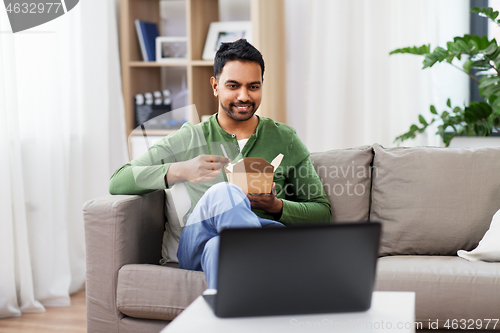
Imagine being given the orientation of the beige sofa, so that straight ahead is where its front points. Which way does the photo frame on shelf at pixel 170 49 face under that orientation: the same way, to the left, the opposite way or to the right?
the same way

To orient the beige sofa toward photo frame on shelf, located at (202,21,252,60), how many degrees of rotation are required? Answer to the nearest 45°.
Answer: approximately 135° to its right

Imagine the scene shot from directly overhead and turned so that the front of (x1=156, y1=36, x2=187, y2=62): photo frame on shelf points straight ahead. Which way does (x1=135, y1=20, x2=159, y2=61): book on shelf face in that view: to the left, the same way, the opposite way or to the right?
the same way

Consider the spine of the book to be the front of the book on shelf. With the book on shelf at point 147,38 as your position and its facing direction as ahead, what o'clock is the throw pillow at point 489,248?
The throw pillow is roughly at 11 o'clock from the book on shelf.

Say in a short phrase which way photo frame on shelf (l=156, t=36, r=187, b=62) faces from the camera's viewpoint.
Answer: facing the viewer

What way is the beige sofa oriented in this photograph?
toward the camera

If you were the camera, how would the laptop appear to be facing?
facing away from the viewer

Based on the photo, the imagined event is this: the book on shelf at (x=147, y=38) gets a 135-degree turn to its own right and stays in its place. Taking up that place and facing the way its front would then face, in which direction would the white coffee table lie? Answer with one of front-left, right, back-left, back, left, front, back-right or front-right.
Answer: back-left

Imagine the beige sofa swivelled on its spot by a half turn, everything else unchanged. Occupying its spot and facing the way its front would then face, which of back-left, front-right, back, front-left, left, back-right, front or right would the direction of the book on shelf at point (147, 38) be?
front-left

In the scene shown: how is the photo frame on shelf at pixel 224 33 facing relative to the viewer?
toward the camera

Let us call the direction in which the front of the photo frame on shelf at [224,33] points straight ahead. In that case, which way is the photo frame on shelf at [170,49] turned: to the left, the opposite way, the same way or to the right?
the same way

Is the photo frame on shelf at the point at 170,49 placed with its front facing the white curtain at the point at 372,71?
no

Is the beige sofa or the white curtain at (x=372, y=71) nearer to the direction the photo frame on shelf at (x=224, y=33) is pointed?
the beige sofa

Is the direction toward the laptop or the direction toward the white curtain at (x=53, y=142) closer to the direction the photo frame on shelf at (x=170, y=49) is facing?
the laptop

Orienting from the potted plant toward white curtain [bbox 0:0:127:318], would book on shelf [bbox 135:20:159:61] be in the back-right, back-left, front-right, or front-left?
front-right

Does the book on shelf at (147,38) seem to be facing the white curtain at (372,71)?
no

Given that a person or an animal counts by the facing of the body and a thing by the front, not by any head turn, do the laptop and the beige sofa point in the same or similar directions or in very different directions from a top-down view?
very different directions

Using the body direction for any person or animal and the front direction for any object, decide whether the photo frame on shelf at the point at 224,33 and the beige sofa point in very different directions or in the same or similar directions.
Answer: same or similar directions
